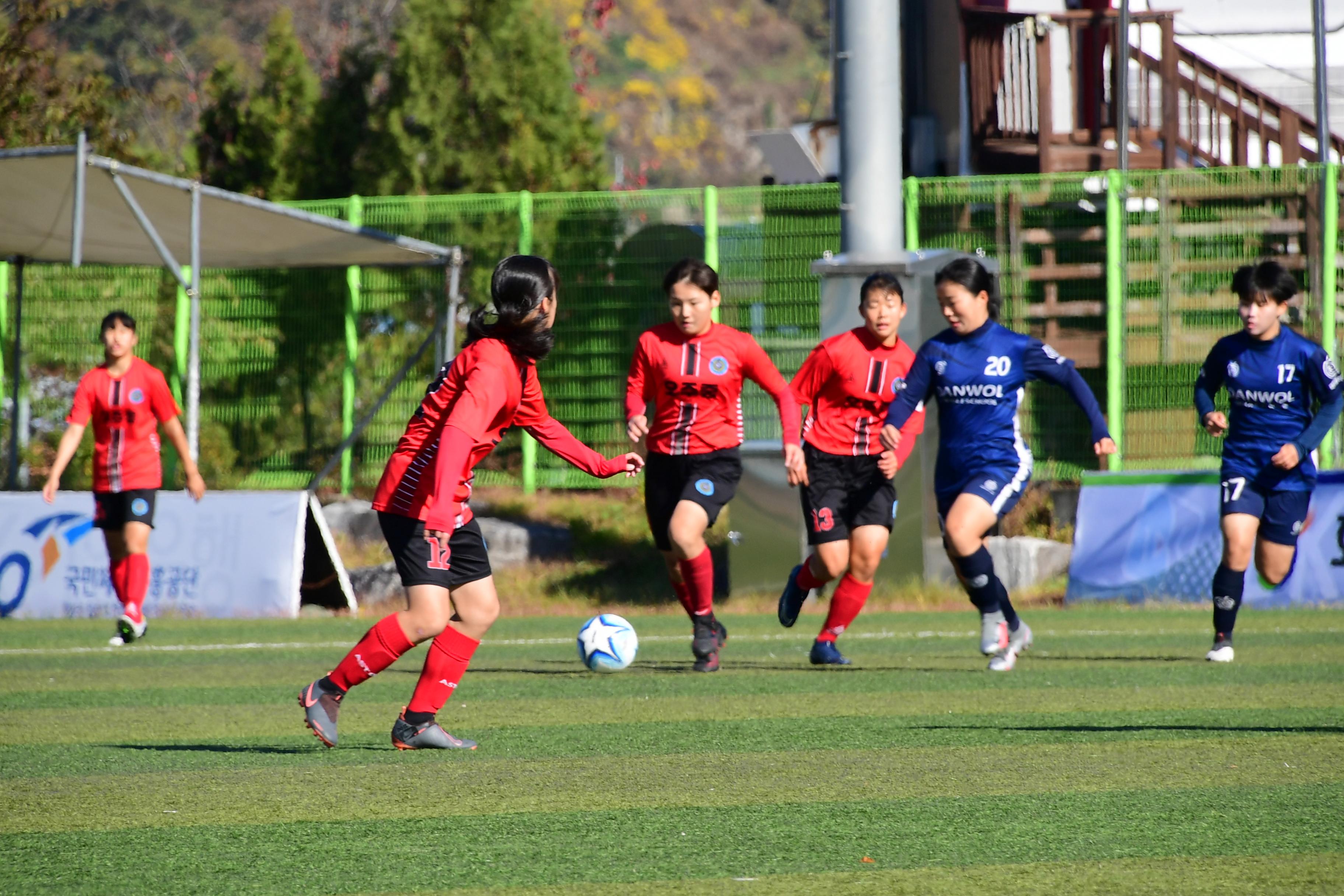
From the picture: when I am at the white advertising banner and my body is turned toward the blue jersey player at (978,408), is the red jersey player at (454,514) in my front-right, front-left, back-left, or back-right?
front-right

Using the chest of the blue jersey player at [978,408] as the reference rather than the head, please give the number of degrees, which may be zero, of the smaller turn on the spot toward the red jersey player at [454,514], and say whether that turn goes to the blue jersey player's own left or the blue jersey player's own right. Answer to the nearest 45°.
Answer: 0° — they already face them

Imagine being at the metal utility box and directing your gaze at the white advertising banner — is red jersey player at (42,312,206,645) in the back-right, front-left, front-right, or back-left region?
front-left

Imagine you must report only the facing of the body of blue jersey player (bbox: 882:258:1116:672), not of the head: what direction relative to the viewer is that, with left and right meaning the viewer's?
facing the viewer and to the left of the viewer

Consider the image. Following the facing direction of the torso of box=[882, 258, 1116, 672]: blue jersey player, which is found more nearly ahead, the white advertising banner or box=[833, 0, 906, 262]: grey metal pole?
the white advertising banner

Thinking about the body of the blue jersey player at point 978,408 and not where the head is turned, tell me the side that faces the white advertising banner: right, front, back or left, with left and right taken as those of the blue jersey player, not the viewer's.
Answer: right
